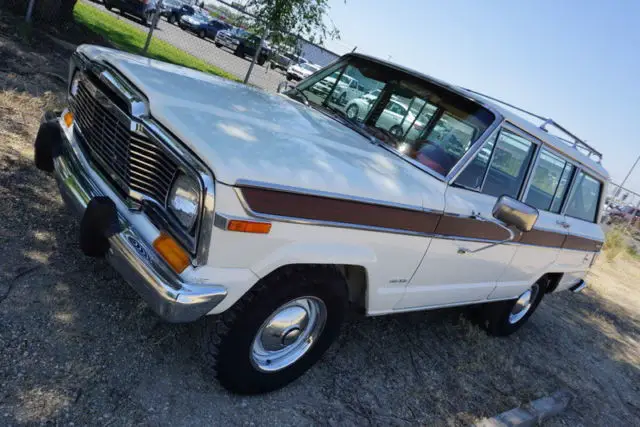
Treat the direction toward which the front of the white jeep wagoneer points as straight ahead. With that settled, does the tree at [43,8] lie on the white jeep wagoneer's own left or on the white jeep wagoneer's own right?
on the white jeep wagoneer's own right

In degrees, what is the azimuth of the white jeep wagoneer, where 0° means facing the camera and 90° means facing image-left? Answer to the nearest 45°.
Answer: approximately 45°
